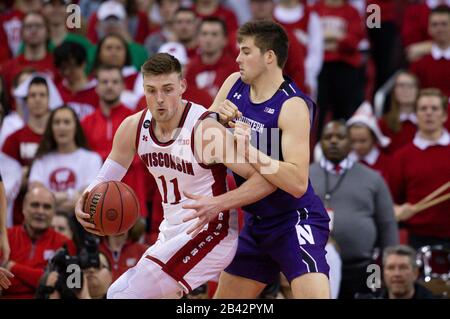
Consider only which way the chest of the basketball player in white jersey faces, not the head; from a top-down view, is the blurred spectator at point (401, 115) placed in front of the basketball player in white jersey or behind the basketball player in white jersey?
behind

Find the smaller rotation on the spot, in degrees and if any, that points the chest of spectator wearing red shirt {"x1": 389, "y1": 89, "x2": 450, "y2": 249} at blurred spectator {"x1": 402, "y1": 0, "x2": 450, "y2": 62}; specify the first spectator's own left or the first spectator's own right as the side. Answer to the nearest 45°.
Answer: approximately 180°

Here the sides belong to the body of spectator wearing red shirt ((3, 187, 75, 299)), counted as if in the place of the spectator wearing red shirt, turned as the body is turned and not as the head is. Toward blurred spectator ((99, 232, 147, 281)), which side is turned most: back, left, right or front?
left

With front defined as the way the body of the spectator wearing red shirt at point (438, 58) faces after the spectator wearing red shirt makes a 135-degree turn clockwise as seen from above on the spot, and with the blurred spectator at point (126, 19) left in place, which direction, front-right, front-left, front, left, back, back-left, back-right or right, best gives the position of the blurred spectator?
front-left

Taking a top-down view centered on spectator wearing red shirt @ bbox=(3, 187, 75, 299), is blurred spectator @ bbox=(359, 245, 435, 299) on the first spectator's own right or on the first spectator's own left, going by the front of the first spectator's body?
on the first spectator's own left

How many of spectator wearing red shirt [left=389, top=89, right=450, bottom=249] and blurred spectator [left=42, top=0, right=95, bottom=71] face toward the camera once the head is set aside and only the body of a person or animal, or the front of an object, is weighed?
2

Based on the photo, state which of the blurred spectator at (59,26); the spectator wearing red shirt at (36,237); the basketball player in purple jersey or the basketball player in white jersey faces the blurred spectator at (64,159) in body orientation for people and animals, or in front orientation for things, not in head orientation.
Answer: the blurred spectator at (59,26)

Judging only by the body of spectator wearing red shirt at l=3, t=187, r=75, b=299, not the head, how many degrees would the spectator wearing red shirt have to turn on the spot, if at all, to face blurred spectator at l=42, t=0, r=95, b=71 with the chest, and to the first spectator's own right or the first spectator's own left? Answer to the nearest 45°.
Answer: approximately 180°

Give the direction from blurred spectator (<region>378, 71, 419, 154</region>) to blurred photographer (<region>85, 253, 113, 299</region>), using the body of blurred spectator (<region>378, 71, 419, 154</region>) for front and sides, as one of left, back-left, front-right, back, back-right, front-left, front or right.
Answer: front-right
